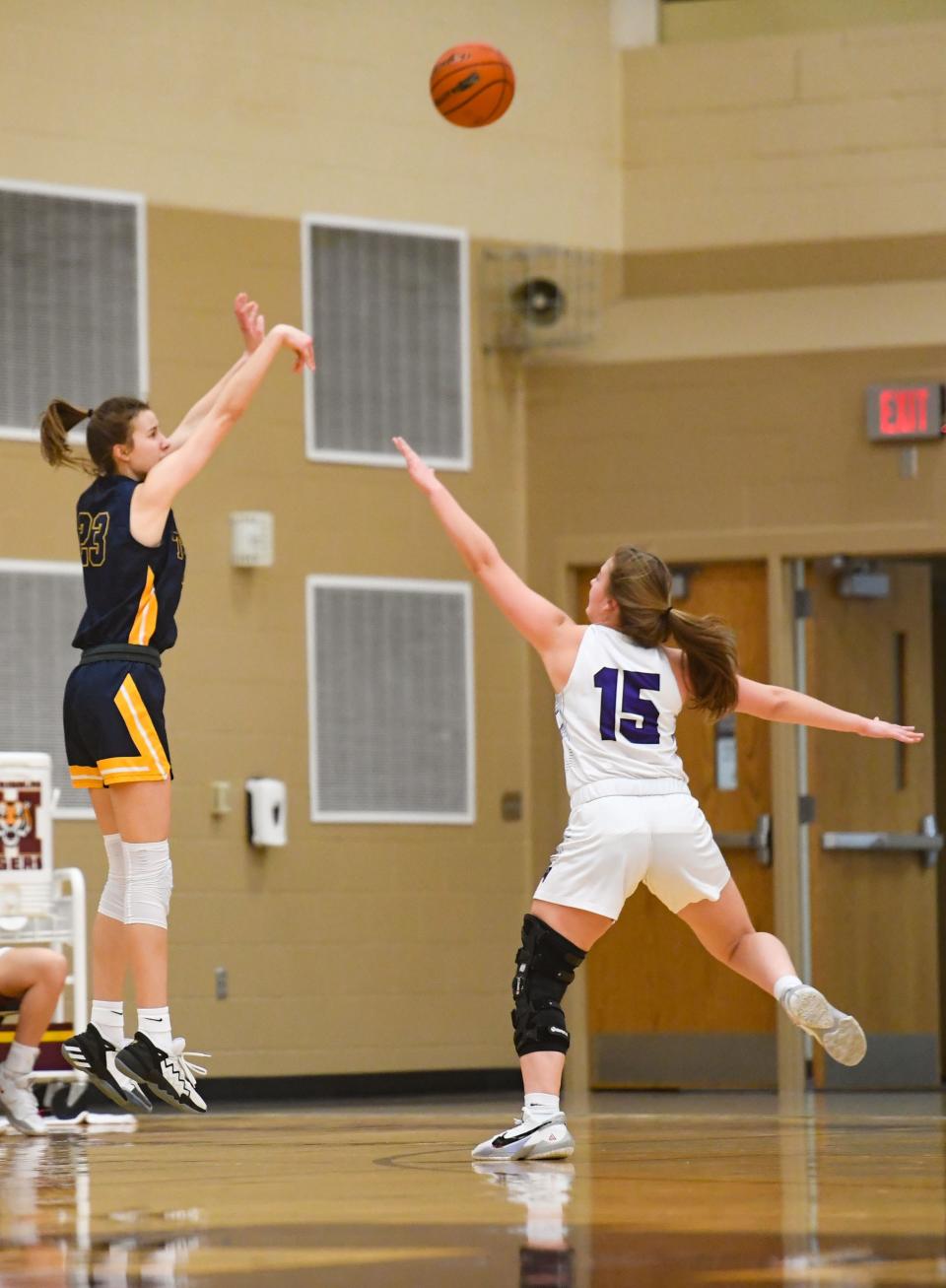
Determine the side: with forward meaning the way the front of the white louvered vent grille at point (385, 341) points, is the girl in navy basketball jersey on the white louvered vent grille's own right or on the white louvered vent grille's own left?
on the white louvered vent grille's own right

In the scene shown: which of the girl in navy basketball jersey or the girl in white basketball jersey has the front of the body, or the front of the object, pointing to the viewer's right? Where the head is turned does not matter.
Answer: the girl in navy basketball jersey

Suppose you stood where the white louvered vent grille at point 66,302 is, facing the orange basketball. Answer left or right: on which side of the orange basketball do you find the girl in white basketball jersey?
right

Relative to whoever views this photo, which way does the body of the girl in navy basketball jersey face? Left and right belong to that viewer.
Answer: facing to the right of the viewer

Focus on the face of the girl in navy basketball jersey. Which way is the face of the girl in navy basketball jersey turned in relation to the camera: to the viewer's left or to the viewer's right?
to the viewer's right

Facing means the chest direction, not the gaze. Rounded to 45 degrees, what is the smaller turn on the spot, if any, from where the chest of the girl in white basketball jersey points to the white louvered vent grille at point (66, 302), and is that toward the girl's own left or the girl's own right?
0° — they already face it

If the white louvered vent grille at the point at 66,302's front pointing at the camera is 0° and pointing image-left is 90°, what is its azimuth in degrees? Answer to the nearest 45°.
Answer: approximately 315°

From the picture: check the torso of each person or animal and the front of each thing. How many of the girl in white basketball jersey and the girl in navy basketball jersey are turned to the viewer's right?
1

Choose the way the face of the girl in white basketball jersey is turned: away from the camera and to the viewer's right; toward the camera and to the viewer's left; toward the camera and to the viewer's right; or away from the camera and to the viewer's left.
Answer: away from the camera and to the viewer's left
